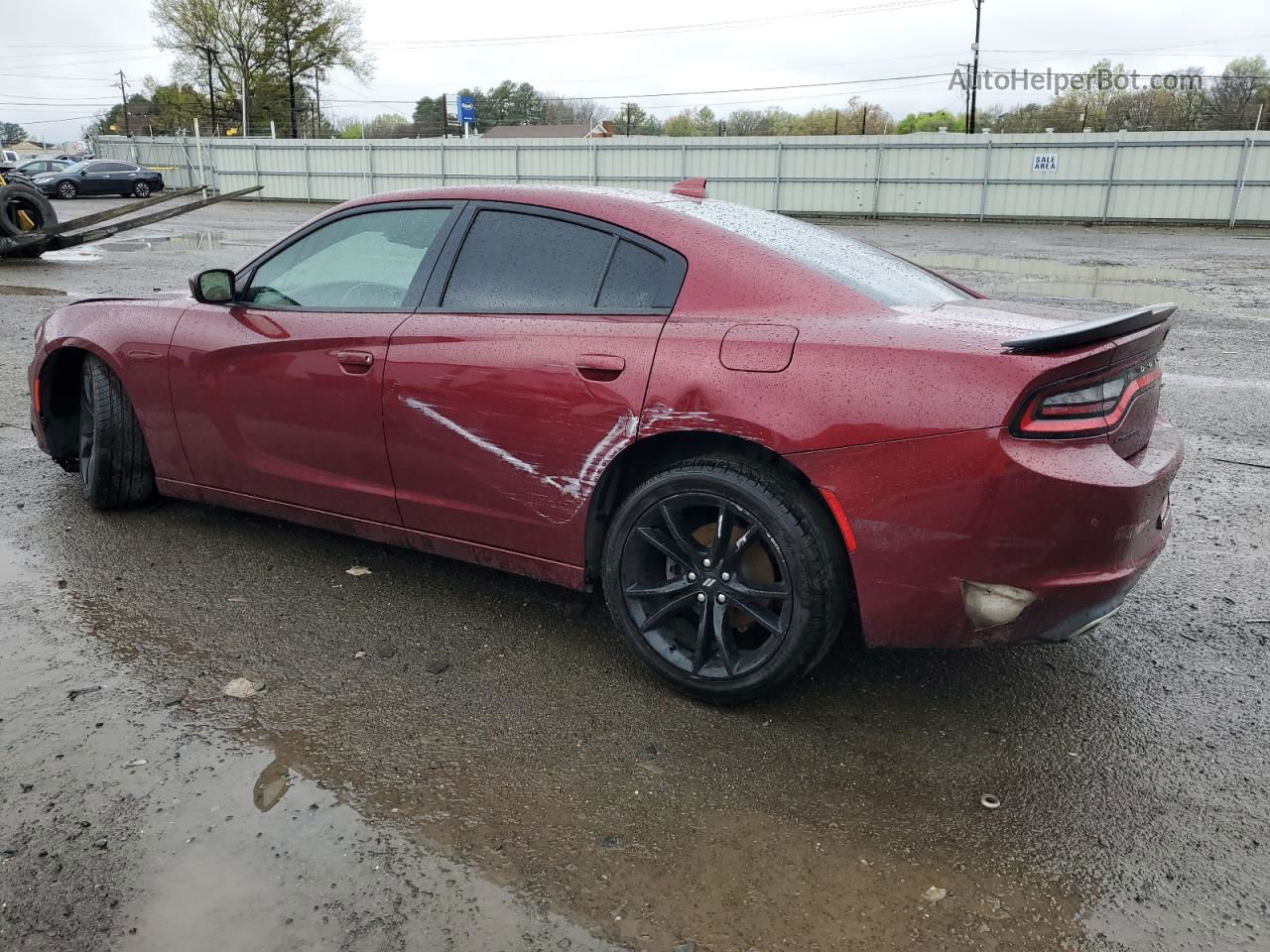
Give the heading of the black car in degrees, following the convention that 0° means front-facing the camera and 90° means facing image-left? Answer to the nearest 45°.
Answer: approximately 90°

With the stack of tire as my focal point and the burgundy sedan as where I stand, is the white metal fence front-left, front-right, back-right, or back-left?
front-right

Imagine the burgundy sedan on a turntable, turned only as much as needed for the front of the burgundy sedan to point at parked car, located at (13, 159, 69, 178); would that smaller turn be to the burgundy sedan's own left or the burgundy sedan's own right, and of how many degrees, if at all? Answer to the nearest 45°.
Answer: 0° — it already faces it

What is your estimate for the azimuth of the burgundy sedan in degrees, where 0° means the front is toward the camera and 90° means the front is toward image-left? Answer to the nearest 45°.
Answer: approximately 135°

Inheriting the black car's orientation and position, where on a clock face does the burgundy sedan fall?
The burgundy sedan is roughly at 9 o'clock from the black car.

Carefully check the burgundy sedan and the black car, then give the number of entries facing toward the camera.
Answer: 0

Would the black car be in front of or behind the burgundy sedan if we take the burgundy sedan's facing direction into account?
in front

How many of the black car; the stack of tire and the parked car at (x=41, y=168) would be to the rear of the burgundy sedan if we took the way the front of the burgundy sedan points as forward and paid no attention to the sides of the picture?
0

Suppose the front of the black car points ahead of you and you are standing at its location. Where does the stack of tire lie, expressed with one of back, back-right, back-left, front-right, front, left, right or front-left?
left

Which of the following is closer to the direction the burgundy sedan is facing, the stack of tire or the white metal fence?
the stack of tire

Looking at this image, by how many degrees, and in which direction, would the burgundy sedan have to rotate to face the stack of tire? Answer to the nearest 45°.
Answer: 0° — it already faces it
